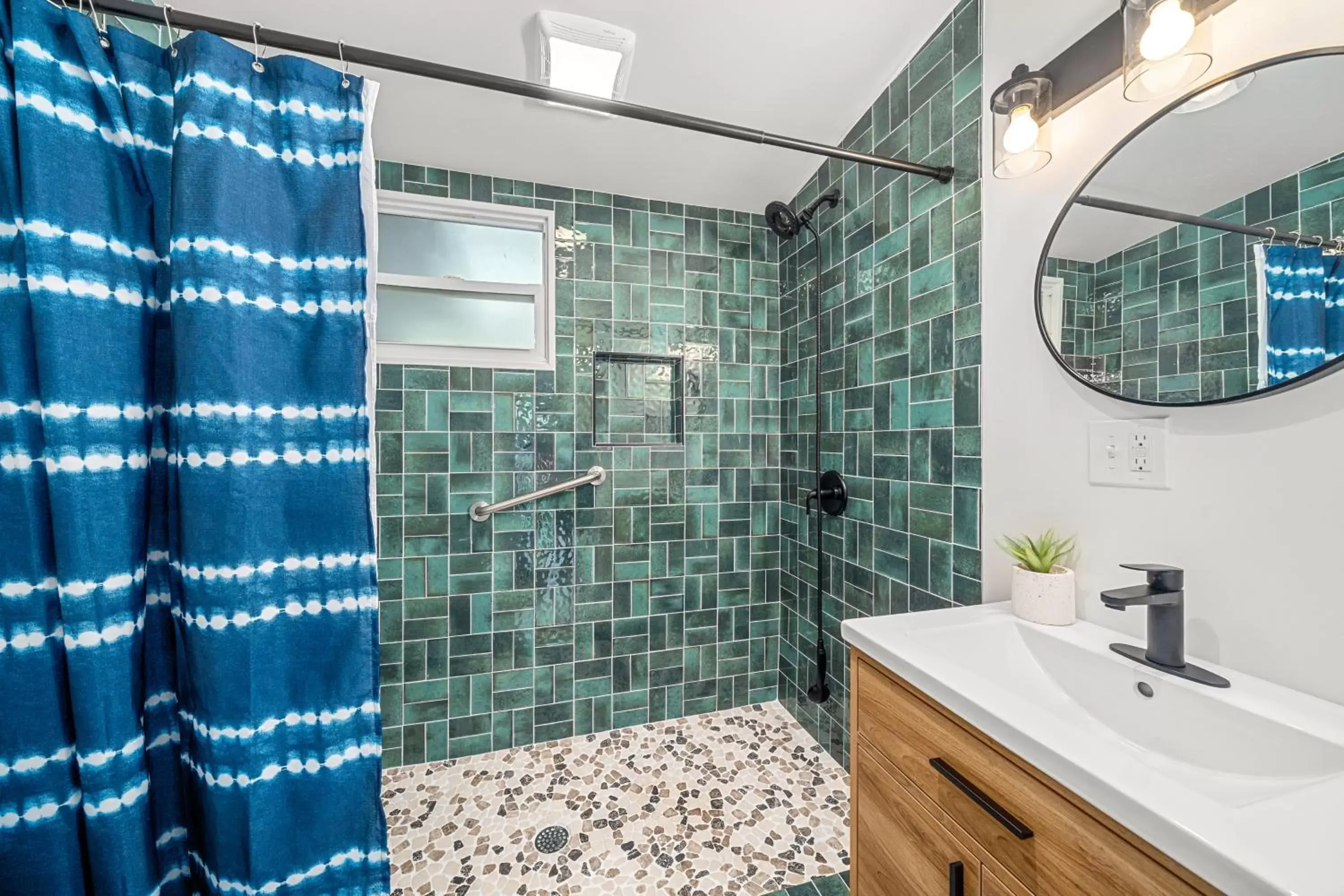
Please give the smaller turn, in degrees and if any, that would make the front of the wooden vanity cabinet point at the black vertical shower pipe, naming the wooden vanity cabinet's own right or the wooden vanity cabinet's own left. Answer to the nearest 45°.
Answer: approximately 90° to the wooden vanity cabinet's own right

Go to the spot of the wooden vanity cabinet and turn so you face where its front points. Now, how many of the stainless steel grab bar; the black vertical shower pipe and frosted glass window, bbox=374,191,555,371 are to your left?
0

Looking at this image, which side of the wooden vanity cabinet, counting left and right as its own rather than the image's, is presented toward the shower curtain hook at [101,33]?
front

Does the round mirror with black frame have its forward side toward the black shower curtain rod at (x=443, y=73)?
yes

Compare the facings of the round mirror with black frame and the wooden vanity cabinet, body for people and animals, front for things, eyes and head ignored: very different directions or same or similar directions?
same or similar directions

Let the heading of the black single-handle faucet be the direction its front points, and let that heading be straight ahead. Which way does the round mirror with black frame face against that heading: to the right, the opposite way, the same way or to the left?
the same way

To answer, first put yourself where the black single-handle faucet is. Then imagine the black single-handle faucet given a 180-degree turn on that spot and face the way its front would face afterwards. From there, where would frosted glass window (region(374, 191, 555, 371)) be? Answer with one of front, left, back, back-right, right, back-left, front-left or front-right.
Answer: back-left

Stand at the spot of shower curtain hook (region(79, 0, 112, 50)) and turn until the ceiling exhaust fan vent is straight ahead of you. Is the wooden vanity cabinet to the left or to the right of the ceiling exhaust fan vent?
right

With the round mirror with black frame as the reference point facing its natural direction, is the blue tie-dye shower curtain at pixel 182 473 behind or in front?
in front

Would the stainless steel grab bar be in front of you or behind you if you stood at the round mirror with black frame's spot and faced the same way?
in front

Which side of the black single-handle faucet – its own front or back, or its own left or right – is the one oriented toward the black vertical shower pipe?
right

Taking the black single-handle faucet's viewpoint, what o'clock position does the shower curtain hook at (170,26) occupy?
The shower curtain hook is roughly at 12 o'clock from the black single-handle faucet.

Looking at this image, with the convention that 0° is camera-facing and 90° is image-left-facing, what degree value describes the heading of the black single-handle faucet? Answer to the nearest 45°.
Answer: approximately 45°

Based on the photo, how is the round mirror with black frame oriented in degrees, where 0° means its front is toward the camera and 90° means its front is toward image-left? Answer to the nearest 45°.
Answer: approximately 45°
